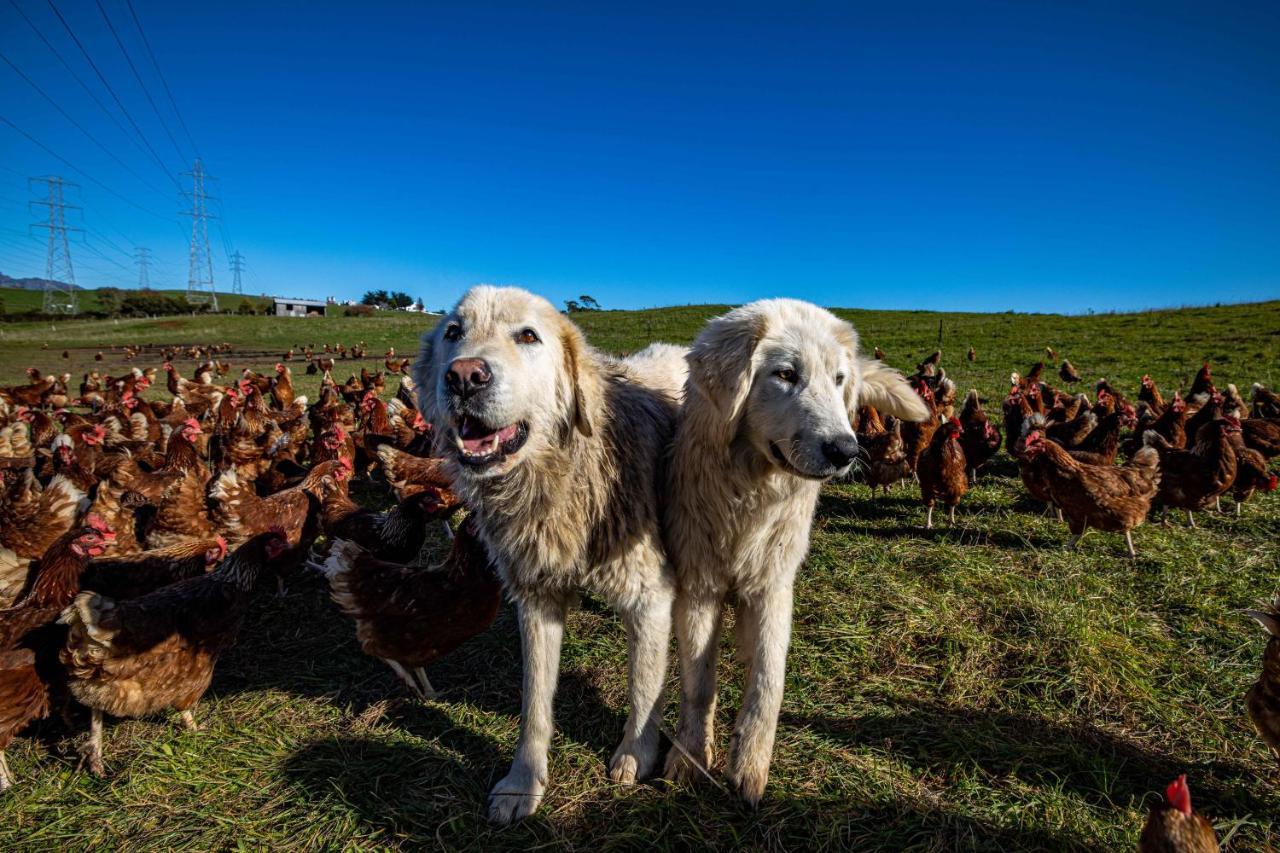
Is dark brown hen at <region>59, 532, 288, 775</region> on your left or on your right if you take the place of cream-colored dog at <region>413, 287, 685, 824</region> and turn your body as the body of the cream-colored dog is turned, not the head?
on your right

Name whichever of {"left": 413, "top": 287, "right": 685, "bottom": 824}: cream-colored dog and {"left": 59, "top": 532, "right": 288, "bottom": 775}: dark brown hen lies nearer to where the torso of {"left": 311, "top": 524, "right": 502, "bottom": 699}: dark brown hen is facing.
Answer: the cream-colored dog

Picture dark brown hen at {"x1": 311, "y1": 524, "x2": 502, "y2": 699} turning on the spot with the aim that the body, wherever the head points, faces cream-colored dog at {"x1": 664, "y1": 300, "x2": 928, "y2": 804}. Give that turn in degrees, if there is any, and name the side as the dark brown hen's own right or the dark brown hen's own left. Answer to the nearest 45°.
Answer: approximately 45° to the dark brown hen's own right

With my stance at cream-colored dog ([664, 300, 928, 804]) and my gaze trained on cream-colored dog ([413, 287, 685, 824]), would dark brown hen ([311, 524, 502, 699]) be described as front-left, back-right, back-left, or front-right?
front-right

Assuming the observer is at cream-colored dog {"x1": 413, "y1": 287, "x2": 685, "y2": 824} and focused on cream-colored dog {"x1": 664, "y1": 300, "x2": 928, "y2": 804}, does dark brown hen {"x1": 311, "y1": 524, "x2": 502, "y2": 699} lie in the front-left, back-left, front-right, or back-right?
back-left

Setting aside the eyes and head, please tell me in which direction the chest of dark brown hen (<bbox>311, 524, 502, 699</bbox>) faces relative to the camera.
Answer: to the viewer's right

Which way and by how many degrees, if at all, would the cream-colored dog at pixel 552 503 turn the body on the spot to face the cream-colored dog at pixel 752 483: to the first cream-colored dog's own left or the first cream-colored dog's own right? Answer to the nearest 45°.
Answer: approximately 135° to the first cream-colored dog's own left

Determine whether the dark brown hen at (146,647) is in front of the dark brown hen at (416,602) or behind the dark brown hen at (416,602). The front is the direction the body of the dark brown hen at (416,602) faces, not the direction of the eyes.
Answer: behind

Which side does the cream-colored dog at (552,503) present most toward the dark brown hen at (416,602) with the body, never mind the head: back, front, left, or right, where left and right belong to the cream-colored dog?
right

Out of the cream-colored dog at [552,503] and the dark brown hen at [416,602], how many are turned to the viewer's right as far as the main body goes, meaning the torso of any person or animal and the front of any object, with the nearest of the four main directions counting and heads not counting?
1
